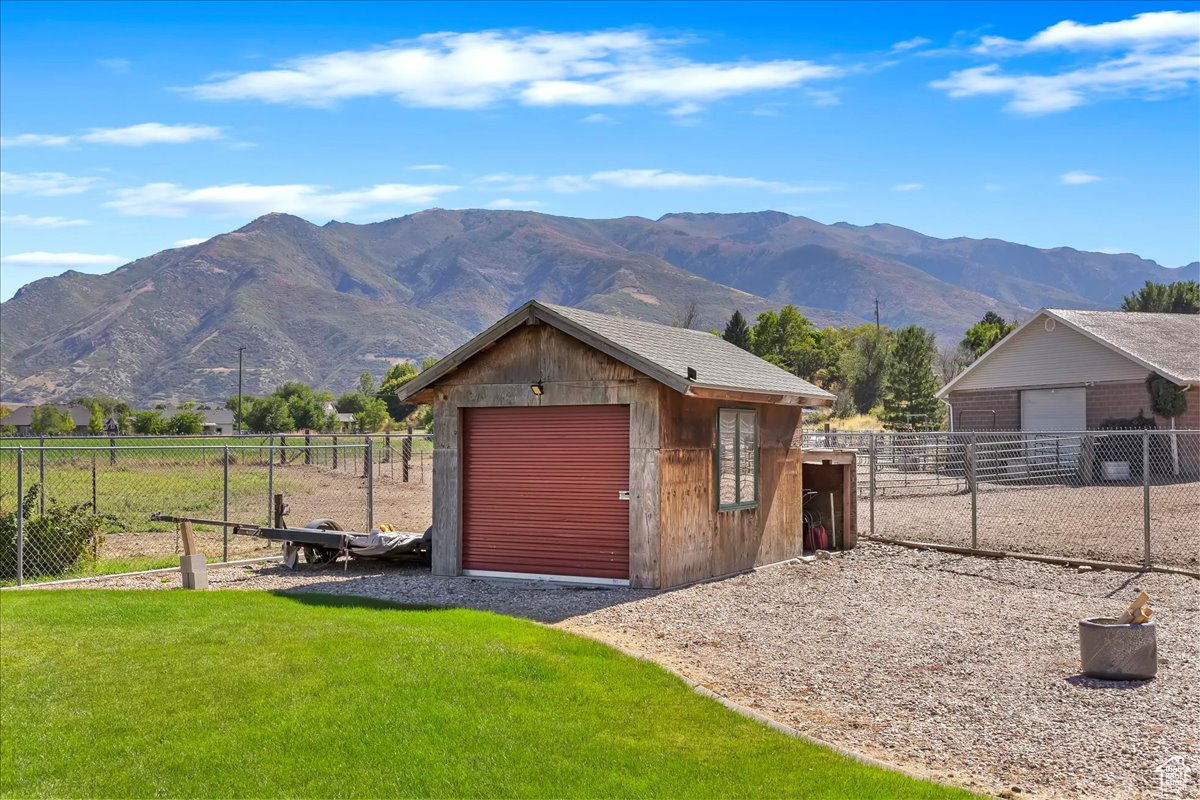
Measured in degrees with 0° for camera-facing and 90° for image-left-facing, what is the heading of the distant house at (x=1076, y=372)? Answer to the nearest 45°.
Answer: approximately 45°

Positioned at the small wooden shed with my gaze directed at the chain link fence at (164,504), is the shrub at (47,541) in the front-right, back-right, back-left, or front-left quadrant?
front-left

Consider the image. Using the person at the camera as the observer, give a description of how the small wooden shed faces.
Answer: facing the viewer and to the left of the viewer

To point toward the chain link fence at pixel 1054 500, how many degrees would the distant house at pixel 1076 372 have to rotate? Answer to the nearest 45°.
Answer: approximately 45° to its left

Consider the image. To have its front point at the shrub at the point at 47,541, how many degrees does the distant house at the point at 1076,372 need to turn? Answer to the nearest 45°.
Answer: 0° — it already faces it

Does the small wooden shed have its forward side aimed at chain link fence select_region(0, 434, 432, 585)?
no

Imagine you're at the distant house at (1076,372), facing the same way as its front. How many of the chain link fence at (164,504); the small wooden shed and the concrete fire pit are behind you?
0

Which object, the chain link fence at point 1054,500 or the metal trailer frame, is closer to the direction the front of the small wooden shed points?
the metal trailer frame

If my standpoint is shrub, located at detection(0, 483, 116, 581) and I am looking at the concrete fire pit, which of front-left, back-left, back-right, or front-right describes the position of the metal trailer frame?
front-left

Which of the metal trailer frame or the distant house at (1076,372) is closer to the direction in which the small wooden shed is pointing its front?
the metal trailer frame

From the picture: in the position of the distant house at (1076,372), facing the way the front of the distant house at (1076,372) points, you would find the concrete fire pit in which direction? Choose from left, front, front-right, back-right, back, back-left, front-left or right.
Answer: front-left

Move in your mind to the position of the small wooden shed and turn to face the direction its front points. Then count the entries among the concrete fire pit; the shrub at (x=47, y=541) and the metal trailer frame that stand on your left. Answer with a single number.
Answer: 1

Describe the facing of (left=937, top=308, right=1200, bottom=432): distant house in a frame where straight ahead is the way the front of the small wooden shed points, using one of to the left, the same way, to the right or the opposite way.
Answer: the same way

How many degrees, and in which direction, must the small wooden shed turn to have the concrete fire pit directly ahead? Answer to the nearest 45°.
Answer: approximately 90° to its left

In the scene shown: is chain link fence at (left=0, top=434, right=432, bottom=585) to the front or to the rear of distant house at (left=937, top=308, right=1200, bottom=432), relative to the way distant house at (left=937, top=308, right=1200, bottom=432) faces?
to the front

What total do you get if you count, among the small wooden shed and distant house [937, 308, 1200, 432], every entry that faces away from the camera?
0

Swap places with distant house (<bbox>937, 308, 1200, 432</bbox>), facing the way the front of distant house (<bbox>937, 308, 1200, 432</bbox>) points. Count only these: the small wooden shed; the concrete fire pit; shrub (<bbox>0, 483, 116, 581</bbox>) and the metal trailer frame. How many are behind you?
0
